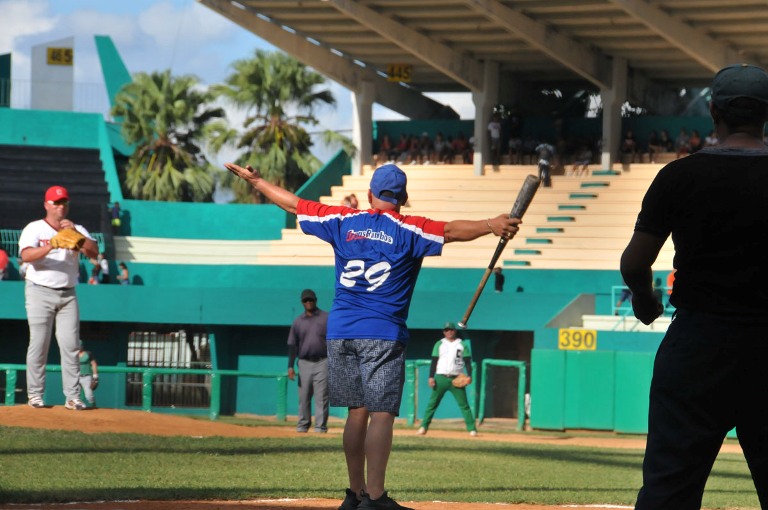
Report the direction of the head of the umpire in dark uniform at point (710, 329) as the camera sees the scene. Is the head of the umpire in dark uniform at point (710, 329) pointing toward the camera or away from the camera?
away from the camera

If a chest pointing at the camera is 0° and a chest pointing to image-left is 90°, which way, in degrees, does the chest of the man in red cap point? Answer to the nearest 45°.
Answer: approximately 315°

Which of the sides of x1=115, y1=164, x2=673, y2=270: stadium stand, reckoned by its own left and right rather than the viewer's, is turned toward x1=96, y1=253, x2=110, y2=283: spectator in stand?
right

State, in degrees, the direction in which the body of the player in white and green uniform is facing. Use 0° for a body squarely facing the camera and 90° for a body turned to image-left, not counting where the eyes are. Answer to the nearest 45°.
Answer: approximately 0°

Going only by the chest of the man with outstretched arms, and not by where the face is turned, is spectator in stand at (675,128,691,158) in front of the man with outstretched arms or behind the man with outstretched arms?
in front

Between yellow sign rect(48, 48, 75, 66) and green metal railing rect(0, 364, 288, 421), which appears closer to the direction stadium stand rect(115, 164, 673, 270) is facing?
the green metal railing

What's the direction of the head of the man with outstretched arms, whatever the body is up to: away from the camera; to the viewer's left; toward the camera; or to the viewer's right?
away from the camera

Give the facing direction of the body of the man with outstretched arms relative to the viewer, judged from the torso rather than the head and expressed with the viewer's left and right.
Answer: facing away from the viewer

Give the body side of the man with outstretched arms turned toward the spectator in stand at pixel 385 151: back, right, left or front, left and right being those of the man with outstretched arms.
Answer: front

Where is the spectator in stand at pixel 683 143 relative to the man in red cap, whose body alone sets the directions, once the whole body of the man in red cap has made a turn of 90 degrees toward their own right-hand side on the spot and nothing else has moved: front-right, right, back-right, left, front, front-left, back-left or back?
back

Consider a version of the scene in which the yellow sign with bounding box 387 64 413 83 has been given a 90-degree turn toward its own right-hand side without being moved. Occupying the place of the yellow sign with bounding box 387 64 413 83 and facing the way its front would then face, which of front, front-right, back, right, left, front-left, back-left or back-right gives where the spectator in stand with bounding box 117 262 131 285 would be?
front-left

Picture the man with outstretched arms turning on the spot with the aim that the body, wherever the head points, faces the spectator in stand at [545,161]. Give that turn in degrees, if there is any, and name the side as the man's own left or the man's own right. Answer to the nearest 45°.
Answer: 0° — they already face them

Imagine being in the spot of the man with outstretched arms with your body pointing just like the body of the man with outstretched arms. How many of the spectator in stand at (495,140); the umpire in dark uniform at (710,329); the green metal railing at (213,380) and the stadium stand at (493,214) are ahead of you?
3

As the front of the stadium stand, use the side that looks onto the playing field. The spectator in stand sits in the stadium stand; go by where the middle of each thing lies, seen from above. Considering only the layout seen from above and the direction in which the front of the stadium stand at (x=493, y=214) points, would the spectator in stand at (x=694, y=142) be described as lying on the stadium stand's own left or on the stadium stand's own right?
on the stadium stand's own left

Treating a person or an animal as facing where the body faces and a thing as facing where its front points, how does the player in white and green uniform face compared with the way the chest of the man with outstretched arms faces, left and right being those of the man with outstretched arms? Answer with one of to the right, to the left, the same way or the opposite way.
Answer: the opposite way
